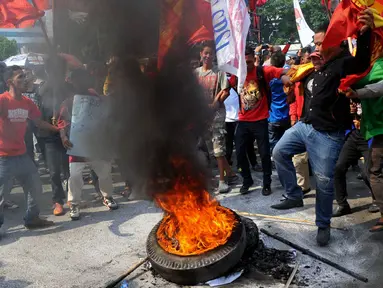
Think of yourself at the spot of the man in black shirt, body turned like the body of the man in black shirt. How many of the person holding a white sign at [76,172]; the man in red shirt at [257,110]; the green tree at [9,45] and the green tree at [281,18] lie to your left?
0

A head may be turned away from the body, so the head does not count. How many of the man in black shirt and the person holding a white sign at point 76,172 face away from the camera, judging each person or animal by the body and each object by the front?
0

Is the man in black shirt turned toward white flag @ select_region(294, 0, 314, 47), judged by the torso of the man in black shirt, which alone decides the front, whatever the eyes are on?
no

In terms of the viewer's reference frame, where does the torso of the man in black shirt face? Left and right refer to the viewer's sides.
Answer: facing the viewer and to the left of the viewer

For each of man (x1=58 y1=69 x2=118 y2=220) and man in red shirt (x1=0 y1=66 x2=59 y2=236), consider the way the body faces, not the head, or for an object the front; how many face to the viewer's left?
0

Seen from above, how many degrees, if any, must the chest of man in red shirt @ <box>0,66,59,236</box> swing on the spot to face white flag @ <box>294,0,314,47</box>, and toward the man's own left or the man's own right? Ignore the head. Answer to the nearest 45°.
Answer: approximately 90° to the man's own left

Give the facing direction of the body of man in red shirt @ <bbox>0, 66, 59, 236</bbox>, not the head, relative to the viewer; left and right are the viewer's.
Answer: facing the viewer and to the right of the viewer

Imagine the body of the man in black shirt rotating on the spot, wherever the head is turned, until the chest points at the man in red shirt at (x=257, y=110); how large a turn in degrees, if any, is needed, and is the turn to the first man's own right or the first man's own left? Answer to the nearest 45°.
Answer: approximately 90° to the first man's own right

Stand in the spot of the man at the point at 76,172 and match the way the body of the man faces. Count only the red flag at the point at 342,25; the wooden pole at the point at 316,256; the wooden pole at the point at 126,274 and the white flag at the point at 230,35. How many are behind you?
0

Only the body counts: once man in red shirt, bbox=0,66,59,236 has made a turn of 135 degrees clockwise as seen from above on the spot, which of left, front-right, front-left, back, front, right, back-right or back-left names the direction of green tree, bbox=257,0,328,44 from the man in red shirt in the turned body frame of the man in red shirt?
back-right

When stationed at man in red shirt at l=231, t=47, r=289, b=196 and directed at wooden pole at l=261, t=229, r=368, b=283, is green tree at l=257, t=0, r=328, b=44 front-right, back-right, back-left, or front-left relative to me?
back-left

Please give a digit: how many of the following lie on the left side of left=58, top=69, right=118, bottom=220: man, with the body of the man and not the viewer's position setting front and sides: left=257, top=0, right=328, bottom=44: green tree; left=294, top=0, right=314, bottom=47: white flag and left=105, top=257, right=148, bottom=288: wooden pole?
2

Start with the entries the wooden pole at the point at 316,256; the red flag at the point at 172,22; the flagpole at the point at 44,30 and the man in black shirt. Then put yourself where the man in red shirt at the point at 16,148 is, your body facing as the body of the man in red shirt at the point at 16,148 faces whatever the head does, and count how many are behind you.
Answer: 0

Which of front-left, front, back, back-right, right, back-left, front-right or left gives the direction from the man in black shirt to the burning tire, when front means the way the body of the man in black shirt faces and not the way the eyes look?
front

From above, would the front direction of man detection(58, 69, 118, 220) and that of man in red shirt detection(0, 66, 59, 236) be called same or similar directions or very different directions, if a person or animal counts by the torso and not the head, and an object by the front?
same or similar directions
